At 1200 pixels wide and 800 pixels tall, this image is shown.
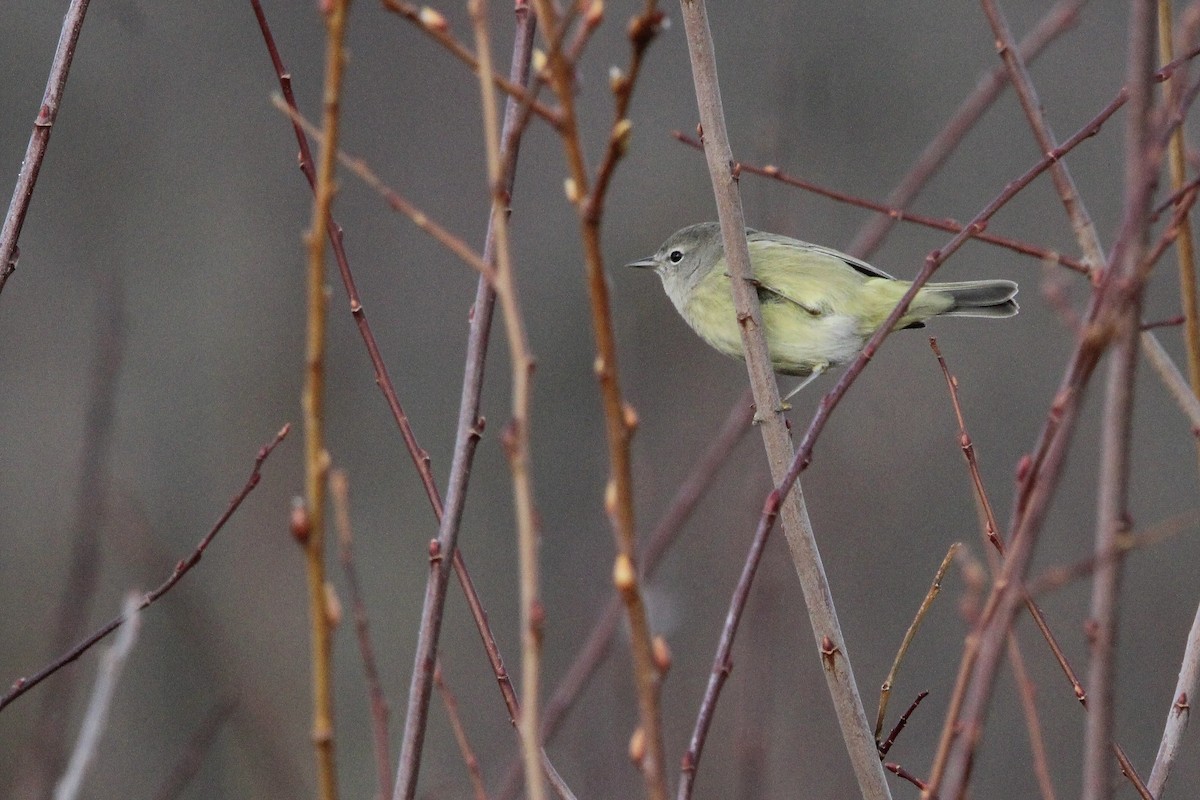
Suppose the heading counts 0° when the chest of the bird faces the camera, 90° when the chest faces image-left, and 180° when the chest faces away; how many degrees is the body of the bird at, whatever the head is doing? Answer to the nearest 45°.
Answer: approximately 90°

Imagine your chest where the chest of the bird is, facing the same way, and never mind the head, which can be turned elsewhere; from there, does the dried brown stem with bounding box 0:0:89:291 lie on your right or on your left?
on your left

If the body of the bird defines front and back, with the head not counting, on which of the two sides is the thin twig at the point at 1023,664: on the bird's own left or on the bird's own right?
on the bird's own left

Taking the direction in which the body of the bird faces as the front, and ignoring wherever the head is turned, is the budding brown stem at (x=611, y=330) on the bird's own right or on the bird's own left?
on the bird's own left
